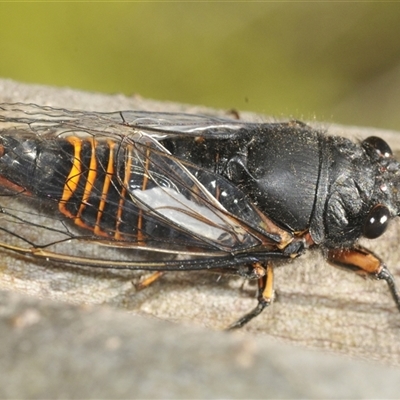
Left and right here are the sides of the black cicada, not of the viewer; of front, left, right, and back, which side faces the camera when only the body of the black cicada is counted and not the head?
right
